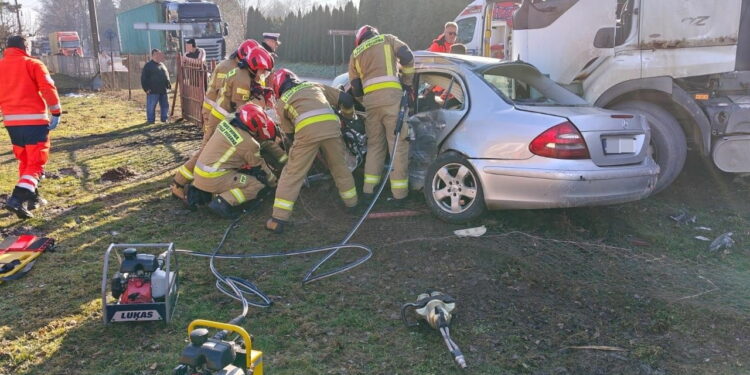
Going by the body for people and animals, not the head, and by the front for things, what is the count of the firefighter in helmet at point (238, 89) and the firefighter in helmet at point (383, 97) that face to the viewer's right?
1

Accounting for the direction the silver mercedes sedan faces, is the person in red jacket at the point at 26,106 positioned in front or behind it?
in front

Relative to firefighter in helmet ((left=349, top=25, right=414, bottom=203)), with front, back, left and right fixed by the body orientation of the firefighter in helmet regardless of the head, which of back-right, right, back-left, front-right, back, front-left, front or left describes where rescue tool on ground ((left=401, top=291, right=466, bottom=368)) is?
back

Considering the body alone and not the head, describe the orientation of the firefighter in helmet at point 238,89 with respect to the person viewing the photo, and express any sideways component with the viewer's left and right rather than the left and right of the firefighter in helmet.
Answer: facing to the right of the viewer

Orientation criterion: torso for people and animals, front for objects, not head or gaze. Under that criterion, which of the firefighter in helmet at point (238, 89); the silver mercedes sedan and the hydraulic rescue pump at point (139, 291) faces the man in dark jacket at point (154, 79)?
the silver mercedes sedan

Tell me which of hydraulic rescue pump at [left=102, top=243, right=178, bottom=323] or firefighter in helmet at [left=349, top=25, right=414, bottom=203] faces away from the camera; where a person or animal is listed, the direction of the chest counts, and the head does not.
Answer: the firefighter in helmet

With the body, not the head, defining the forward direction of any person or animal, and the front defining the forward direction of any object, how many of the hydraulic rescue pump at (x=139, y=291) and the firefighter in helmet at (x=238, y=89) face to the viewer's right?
1

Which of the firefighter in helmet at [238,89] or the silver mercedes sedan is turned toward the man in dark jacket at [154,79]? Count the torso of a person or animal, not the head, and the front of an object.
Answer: the silver mercedes sedan

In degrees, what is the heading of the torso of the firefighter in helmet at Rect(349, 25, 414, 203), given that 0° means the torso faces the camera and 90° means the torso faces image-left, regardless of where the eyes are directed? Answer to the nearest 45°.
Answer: approximately 180°

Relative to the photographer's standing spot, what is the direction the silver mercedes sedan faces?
facing away from the viewer and to the left of the viewer

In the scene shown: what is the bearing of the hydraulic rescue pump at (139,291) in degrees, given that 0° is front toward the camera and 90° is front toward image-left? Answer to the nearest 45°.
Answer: approximately 0°

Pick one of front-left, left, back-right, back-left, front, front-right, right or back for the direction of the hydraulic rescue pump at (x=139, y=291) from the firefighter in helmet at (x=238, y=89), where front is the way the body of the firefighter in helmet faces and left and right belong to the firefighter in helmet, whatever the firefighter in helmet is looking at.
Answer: right
